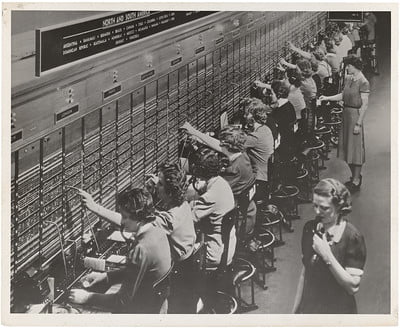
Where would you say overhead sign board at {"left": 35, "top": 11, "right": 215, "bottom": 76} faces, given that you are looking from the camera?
facing the viewer and to the right of the viewer

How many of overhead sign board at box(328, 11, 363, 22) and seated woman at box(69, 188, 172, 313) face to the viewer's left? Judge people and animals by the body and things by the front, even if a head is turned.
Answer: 1

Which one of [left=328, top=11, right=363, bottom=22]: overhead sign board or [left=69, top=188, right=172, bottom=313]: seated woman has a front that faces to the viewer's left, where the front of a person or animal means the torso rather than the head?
the seated woman

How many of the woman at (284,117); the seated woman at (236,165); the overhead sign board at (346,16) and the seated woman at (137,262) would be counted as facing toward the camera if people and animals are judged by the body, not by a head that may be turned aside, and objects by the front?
1

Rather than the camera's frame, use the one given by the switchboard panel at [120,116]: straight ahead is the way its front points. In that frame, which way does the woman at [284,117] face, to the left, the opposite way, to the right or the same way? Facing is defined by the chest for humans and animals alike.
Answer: the opposite way

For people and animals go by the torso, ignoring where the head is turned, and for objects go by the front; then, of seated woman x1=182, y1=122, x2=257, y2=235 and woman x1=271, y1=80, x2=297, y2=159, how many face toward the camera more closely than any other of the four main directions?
0

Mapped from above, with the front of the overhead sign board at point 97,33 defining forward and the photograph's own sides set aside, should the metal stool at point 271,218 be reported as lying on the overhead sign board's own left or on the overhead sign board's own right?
on the overhead sign board's own left

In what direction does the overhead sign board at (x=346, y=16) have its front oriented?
toward the camera

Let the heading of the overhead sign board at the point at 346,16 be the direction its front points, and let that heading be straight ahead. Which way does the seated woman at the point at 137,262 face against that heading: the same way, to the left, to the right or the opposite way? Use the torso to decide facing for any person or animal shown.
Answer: to the right

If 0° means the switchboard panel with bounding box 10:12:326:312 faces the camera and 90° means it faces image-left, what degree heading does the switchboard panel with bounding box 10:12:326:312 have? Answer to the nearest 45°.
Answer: approximately 315°
